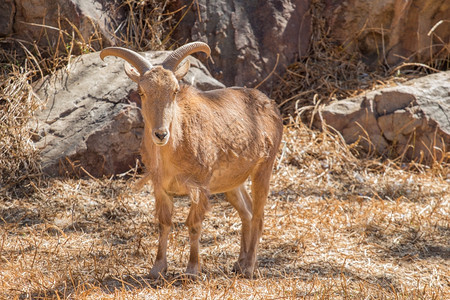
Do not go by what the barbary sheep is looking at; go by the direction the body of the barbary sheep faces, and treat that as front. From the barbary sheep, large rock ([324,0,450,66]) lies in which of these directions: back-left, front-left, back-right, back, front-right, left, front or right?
back

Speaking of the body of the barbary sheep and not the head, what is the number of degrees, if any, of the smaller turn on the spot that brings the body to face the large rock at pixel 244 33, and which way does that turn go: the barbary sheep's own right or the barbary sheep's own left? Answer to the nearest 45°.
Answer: approximately 135° to the barbary sheep's own right

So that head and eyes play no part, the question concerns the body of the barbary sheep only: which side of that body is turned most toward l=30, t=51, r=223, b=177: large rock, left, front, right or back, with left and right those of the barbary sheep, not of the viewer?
right

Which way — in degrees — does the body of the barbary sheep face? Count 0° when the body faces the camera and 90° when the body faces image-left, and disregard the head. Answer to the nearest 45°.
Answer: approximately 45°

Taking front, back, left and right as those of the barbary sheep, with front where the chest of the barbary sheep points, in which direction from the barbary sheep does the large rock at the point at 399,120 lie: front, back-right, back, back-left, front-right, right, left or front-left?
back
